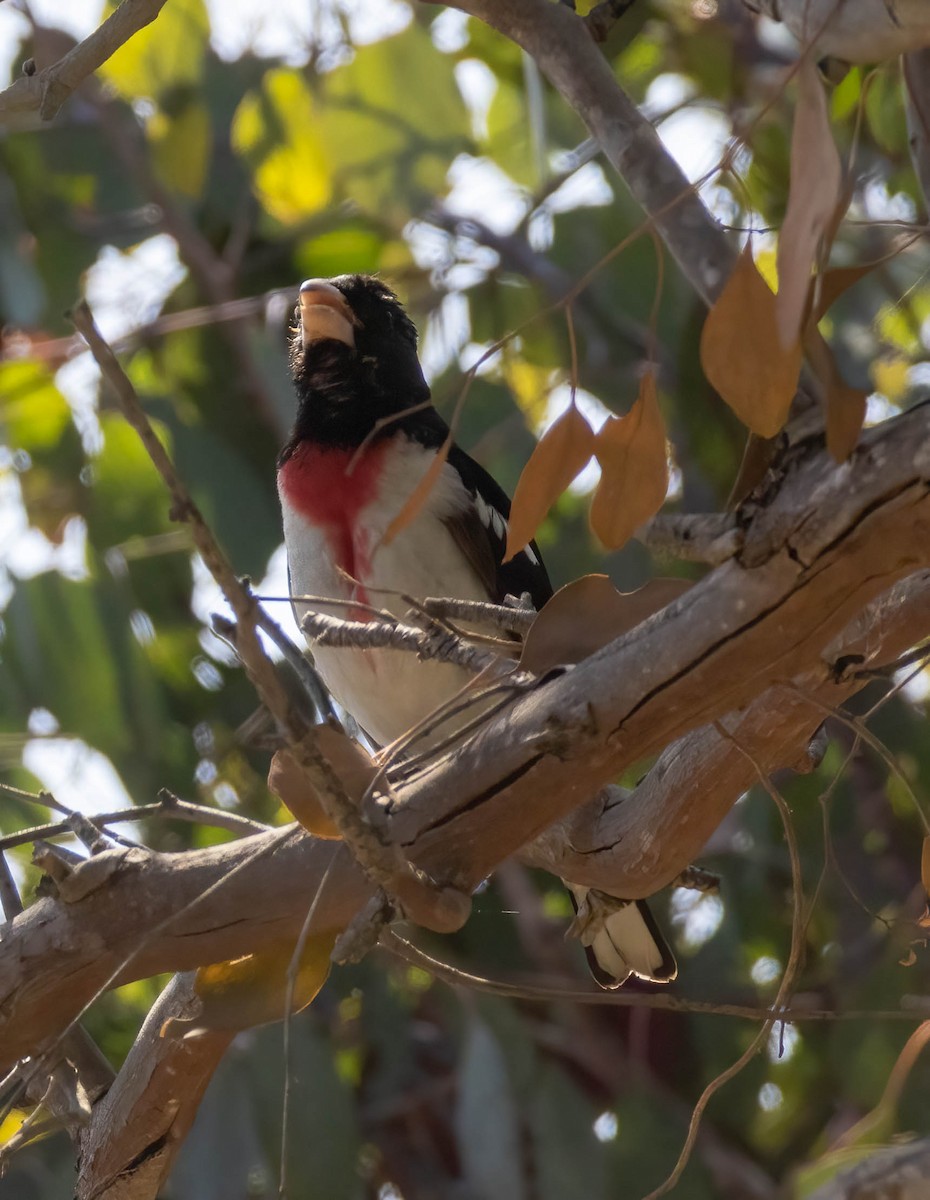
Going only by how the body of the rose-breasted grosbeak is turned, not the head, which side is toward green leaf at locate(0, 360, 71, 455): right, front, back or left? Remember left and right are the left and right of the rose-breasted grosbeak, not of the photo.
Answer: right

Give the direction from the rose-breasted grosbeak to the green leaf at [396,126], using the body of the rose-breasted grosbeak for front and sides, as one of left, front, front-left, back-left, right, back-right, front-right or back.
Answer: back

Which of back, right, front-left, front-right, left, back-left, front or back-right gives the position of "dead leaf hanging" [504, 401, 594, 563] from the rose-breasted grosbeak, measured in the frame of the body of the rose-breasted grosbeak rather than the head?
front-left

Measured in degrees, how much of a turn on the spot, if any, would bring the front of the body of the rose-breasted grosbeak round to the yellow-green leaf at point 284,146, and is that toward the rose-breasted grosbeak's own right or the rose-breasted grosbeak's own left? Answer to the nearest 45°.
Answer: approximately 135° to the rose-breasted grosbeak's own right

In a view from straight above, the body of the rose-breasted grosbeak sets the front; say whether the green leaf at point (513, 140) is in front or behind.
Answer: behind

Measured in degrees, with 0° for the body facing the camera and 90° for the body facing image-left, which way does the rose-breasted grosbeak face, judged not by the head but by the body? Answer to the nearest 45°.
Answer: approximately 45°

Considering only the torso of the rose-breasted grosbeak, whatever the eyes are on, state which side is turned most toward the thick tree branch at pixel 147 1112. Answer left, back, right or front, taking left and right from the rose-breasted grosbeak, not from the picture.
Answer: front

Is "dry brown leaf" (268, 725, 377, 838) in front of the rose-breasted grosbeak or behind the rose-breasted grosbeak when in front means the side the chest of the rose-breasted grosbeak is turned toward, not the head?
in front
